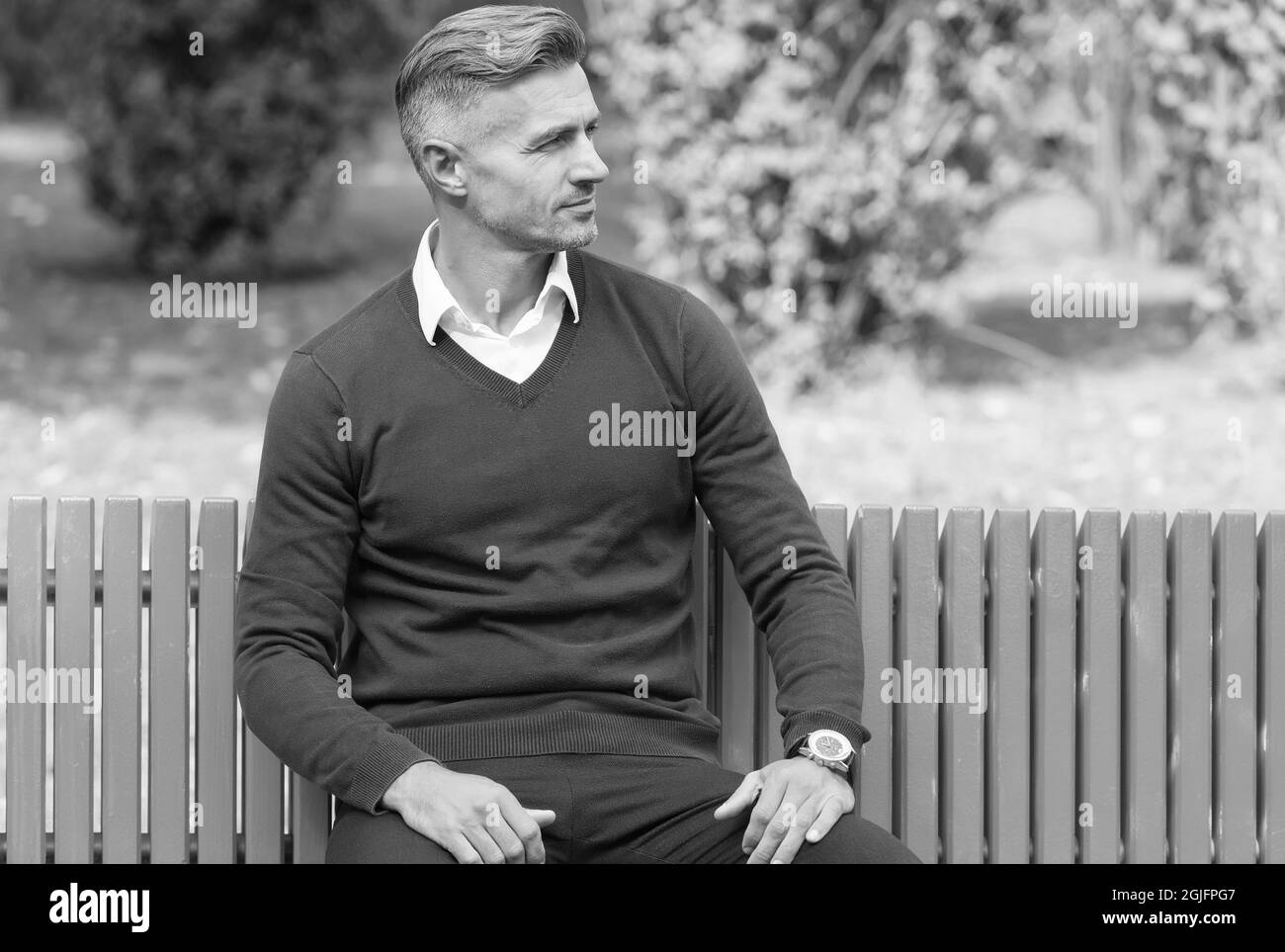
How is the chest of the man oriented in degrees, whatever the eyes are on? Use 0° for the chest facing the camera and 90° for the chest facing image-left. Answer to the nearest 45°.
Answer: approximately 0°

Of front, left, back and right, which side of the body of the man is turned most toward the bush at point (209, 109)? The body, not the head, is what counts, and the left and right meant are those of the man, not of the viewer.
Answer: back
